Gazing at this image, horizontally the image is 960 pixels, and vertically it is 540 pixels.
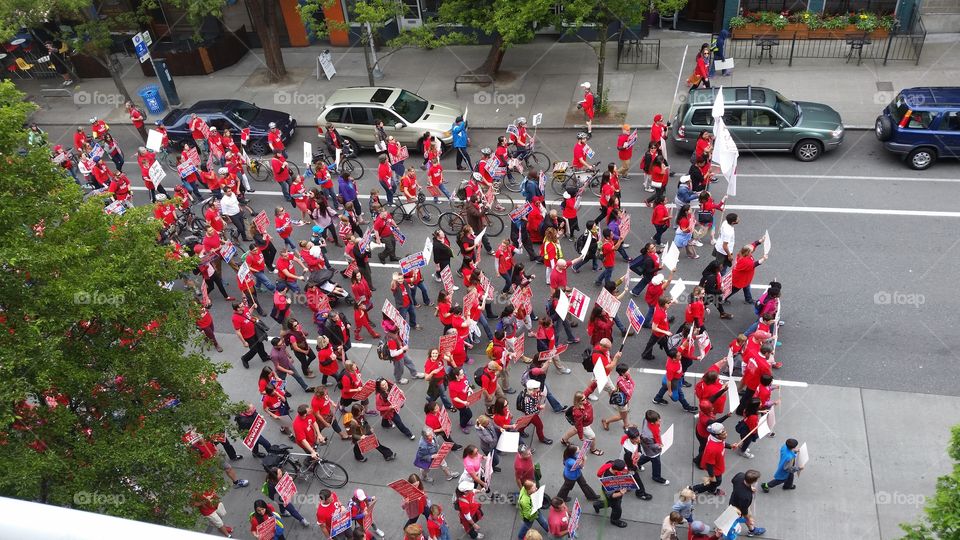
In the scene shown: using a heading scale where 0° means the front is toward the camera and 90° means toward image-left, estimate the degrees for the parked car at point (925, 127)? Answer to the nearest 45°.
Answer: approximately 270°

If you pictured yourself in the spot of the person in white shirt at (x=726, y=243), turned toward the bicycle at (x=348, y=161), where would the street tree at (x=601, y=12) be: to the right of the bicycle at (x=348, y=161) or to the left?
right

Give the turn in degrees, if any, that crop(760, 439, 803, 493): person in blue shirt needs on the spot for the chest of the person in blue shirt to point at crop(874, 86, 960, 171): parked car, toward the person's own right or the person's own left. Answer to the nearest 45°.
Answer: approximately 90° to the person's own left

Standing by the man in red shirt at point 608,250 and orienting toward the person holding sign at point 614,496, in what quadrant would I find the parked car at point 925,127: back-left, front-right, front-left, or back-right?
back-left
